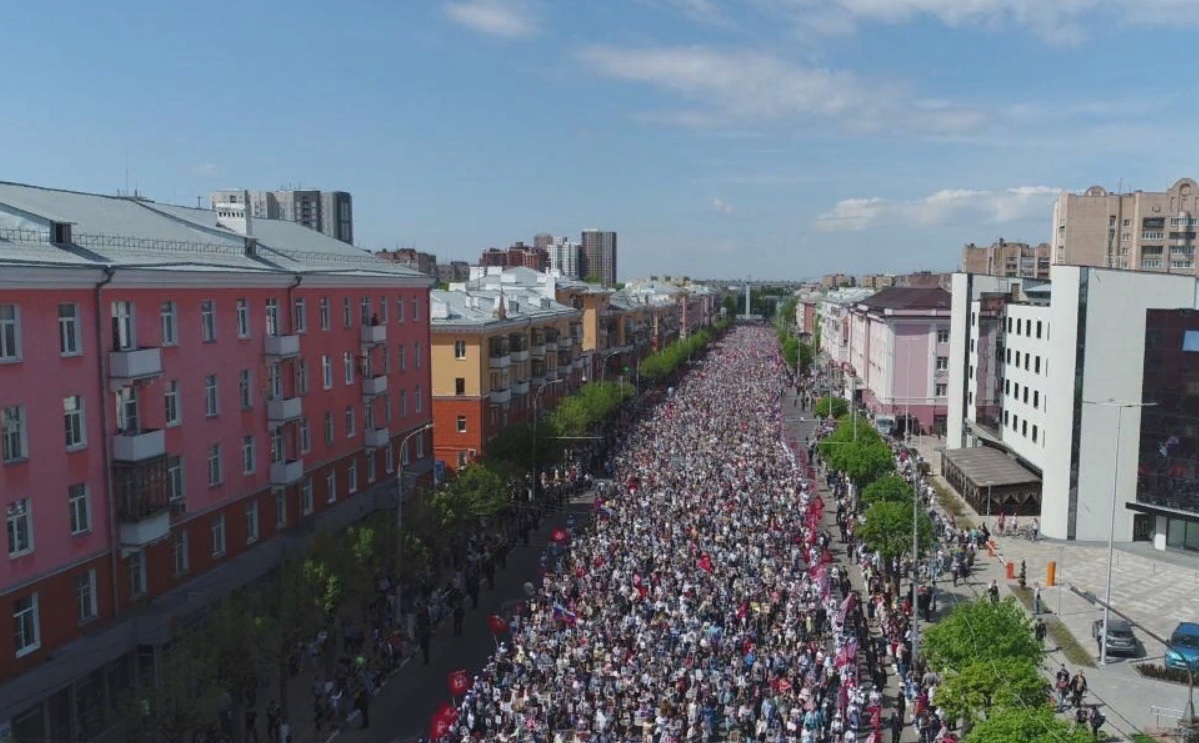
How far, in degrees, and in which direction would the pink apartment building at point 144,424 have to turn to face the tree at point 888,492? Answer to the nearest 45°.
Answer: approximately 45° to its left

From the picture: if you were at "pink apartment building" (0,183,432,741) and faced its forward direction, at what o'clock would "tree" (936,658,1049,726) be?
The tree is roughly at 12 o'clock from the pink apartment building.

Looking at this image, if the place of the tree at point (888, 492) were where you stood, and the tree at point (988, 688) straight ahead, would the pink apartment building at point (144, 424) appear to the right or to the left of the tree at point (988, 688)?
right

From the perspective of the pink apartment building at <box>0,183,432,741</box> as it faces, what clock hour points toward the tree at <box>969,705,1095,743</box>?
The tree is roughly at 12 o'clock from the pink apartment building.

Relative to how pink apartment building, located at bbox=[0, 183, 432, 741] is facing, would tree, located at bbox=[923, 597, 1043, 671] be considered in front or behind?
in front

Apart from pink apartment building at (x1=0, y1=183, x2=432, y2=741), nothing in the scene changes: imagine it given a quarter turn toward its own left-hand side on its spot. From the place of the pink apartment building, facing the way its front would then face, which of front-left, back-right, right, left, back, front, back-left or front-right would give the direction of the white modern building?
front-right

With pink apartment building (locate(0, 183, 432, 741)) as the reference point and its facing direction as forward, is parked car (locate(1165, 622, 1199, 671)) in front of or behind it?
in front

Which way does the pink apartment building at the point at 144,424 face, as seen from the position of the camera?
facing the viewer and to the right of the viewer
